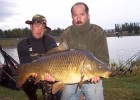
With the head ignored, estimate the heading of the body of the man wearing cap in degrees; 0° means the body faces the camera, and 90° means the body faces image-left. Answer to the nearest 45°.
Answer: approximately 0°
